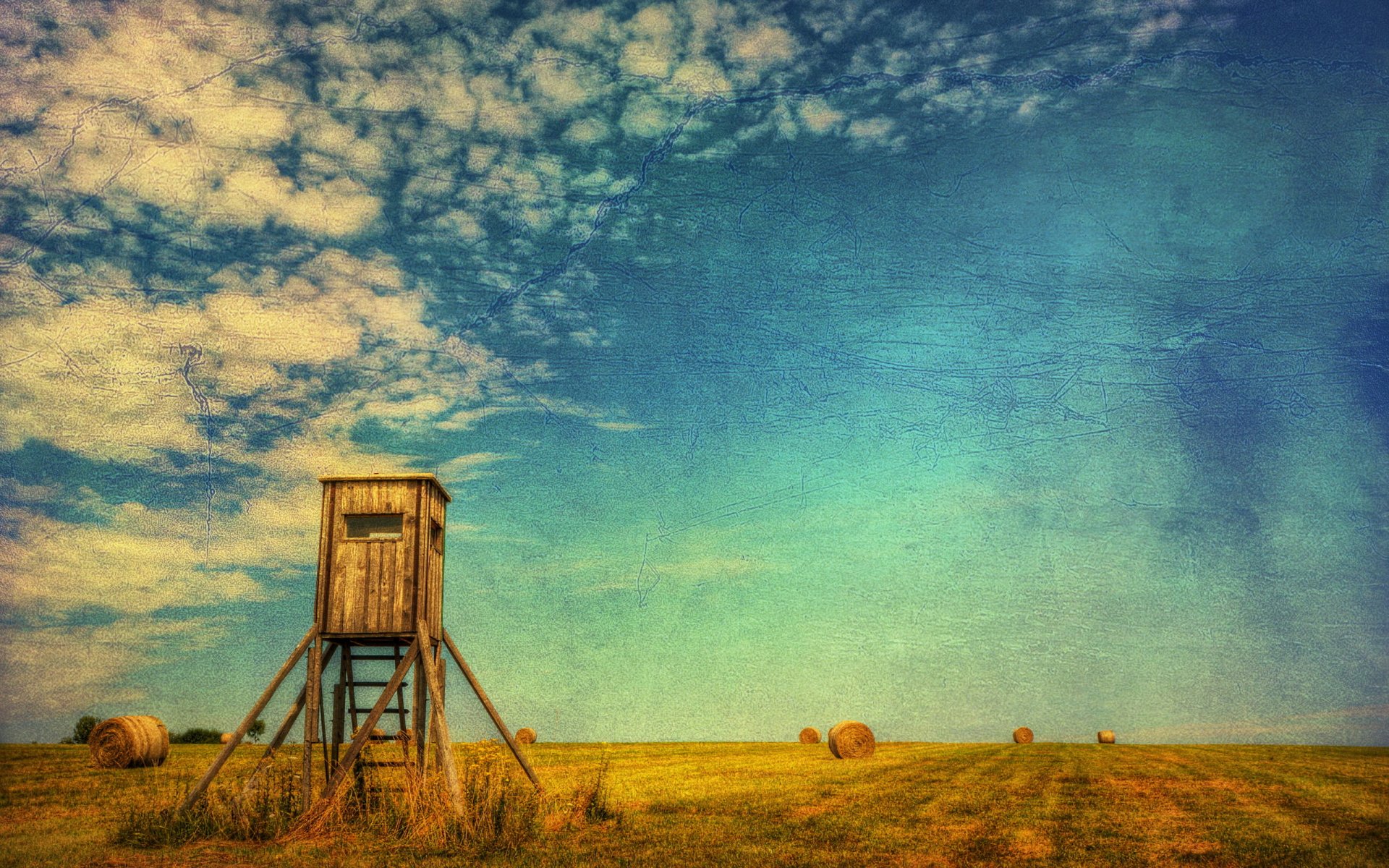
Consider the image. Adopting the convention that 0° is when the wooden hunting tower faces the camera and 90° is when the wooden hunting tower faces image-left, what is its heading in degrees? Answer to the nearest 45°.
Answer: approximately 0°

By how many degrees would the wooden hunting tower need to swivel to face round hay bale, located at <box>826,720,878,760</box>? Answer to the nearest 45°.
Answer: approximately 135° to its left

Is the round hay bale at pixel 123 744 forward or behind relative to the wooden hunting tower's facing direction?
behind
